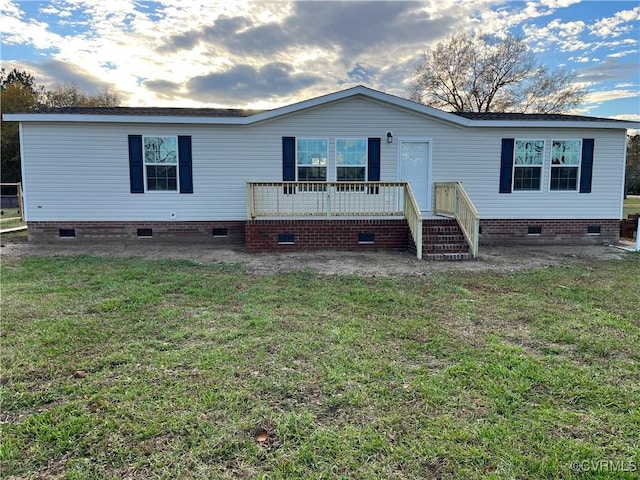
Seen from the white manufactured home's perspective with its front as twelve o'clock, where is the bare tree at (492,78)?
The bare tree is roughly at 7 o'clock from the white manufactured home.

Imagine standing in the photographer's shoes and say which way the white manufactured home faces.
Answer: facing the viewer

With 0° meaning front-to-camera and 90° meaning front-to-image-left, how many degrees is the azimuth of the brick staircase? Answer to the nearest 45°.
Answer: approximately 0°

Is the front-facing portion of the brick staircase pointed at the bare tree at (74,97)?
no

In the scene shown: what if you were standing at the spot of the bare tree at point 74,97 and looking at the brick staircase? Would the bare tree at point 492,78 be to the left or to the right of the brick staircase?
left

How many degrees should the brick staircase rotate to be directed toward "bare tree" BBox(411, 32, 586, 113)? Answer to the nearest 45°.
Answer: approximately 180°
